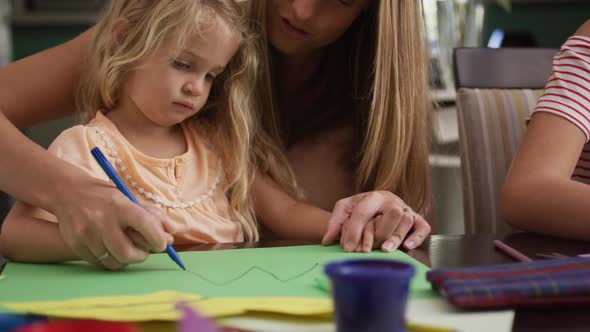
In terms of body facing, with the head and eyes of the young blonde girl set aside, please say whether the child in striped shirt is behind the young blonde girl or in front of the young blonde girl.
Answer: in front

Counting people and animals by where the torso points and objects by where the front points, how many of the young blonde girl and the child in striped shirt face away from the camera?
0

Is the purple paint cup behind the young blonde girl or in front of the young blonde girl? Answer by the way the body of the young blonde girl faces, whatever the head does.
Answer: in front

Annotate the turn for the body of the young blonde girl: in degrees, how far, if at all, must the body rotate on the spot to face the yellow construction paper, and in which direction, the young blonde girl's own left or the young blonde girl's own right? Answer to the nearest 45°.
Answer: approximately 45° to the young blonde girl's own right

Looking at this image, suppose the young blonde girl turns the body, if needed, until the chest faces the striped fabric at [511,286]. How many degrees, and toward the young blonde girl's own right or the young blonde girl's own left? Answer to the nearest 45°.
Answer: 0° — they already face it
